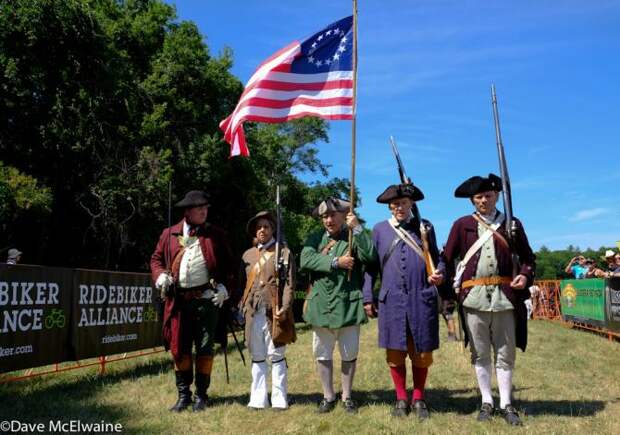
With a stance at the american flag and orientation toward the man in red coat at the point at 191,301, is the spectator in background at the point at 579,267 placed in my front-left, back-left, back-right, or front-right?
back-right

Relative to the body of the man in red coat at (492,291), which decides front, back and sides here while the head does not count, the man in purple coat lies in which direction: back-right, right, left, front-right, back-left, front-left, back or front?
right

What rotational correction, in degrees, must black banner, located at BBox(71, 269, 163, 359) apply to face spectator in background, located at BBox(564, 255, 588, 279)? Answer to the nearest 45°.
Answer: approximately 45° to its left

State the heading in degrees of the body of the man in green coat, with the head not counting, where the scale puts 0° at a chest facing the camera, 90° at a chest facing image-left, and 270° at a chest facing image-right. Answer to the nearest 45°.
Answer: approximately 0°

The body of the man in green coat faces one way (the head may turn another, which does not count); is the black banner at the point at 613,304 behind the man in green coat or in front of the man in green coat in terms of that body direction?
behind

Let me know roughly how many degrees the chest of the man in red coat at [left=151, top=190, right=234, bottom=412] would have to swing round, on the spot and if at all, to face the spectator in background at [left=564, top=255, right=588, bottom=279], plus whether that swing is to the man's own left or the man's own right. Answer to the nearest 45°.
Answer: approximately 135° to the man's own left

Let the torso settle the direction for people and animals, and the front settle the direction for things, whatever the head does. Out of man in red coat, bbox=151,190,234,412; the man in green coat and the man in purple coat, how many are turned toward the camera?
3

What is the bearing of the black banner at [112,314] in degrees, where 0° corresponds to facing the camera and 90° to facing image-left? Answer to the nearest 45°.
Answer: approximately 315°
